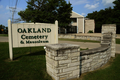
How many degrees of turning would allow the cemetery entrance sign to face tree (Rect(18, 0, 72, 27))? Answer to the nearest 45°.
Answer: approximately 180°

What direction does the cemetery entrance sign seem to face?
toward the camera

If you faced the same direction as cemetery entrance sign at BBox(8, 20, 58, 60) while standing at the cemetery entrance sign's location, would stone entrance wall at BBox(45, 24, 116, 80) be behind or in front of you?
in front

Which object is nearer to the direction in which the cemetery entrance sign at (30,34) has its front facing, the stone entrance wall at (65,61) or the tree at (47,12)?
the stone entrance wall

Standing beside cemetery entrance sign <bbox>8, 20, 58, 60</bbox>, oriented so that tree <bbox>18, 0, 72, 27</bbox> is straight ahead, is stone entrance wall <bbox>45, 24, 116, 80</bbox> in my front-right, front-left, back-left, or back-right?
back-right
